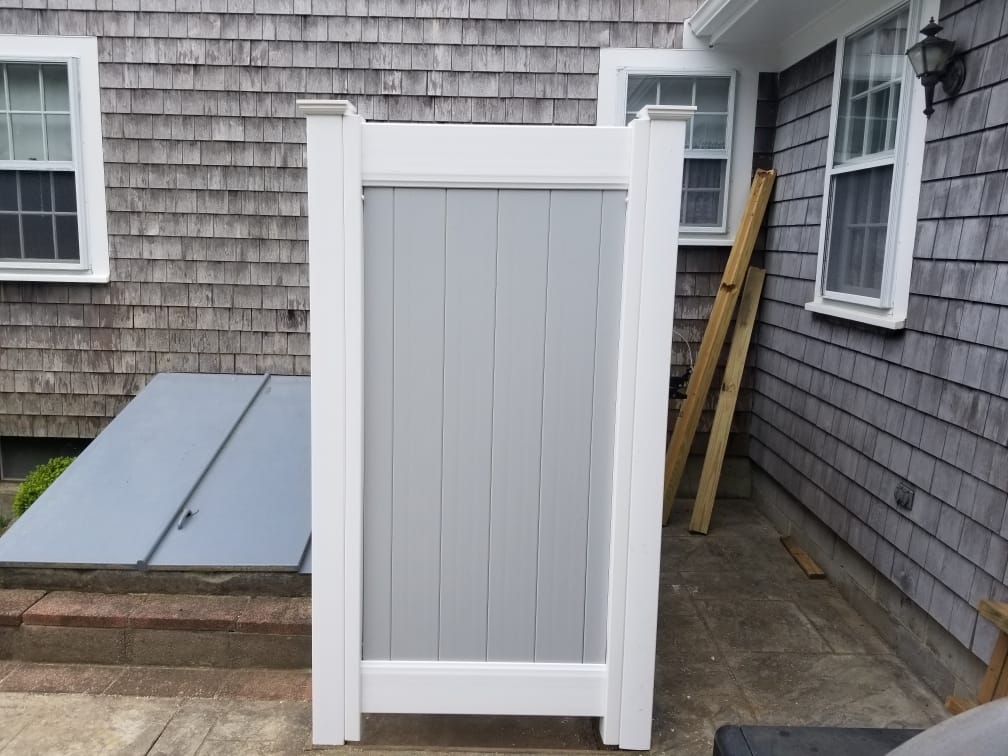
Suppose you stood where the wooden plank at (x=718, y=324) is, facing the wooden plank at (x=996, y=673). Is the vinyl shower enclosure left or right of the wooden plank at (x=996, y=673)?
right

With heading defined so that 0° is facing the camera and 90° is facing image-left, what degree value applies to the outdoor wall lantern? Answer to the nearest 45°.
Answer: approximately 45°

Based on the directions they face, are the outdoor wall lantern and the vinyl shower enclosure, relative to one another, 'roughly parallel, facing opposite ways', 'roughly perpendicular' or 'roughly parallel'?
roughly perpendicular

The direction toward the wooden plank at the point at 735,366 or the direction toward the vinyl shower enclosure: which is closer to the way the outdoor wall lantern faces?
the vinyl shower enclosure

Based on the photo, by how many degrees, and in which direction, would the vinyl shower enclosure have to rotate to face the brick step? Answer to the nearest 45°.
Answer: approximately 90° to its right

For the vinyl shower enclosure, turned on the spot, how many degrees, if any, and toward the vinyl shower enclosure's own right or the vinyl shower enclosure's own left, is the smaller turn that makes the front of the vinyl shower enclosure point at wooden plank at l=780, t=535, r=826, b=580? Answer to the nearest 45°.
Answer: approximately 135° to the vinyl shower enclosure's own left

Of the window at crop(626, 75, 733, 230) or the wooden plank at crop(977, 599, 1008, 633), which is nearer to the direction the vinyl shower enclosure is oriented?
the wooden plank

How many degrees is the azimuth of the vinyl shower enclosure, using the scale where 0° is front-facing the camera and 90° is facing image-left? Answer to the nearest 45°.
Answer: approximately 0°
